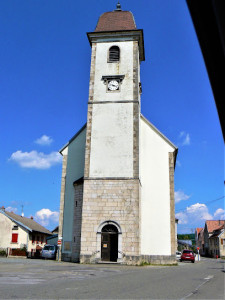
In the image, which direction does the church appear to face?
toward the camera

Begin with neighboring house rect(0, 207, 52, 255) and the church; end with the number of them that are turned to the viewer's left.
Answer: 0

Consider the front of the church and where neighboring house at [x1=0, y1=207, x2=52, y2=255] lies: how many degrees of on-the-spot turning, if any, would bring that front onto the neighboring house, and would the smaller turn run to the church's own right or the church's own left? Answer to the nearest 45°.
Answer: approximately 135° to the church's own right

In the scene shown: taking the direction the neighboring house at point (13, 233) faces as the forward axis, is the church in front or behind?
in front

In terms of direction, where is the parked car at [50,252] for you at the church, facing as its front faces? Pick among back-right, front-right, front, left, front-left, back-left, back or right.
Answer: back-right
